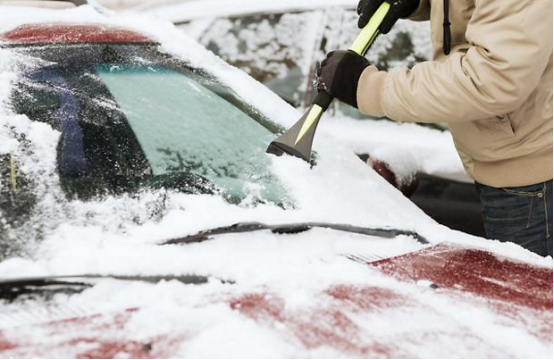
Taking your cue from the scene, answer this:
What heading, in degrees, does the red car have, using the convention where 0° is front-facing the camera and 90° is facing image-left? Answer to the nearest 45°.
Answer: approximately 315°
